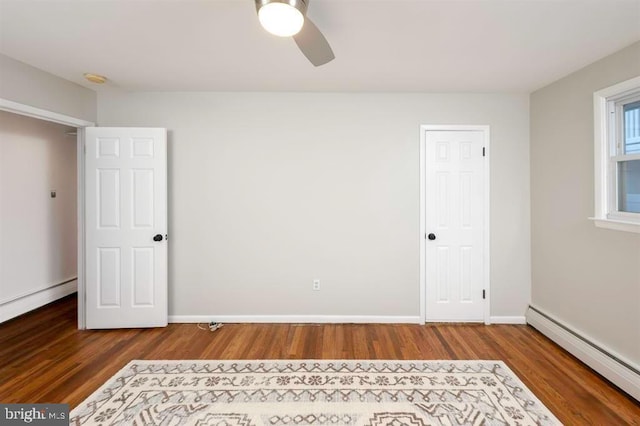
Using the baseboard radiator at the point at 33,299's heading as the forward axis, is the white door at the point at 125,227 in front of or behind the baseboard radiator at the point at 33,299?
in front

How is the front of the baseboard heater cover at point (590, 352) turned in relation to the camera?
facing the viewer and to the left of the viewer

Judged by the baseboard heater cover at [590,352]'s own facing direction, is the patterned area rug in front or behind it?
in front

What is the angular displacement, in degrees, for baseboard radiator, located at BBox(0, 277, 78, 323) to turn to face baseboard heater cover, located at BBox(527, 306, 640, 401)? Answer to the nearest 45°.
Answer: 0° — it already faces it

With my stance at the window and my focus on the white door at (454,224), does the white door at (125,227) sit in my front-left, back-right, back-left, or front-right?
front-left

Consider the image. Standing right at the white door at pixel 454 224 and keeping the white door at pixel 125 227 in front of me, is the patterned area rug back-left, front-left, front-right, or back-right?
front-left

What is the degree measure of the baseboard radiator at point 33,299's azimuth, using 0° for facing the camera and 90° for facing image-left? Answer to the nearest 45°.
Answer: approximately 315°

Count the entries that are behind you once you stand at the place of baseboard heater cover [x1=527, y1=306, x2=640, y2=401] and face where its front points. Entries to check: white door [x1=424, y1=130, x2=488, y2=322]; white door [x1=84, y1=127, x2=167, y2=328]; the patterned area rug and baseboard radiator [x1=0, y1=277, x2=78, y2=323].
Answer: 0

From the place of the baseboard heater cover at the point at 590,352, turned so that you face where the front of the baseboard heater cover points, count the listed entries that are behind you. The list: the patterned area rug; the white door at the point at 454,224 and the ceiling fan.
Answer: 0

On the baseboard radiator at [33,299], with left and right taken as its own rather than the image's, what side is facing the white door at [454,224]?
front

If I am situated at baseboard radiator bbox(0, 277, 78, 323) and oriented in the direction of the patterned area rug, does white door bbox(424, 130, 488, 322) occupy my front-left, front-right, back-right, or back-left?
front-left

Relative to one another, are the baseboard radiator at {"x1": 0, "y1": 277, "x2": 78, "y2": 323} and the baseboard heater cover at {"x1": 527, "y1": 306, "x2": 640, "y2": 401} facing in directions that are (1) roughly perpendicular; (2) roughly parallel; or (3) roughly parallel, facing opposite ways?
roughly parallel, facing opposite ways

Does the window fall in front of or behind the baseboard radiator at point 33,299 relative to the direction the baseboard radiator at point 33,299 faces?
in front

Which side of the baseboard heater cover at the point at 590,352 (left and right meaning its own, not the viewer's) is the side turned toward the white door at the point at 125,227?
front

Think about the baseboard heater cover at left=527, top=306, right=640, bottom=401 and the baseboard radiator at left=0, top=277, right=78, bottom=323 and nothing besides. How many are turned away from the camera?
0
